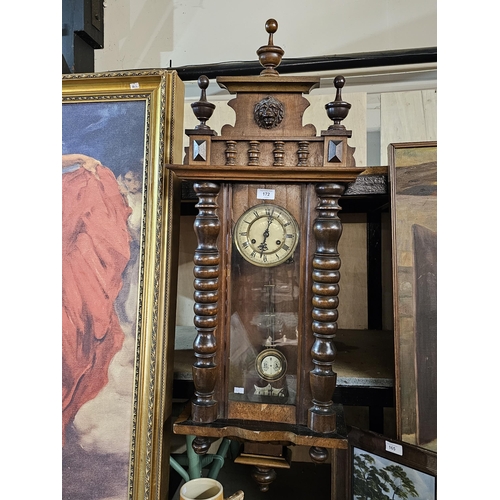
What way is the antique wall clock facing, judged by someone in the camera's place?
facing the viewer
